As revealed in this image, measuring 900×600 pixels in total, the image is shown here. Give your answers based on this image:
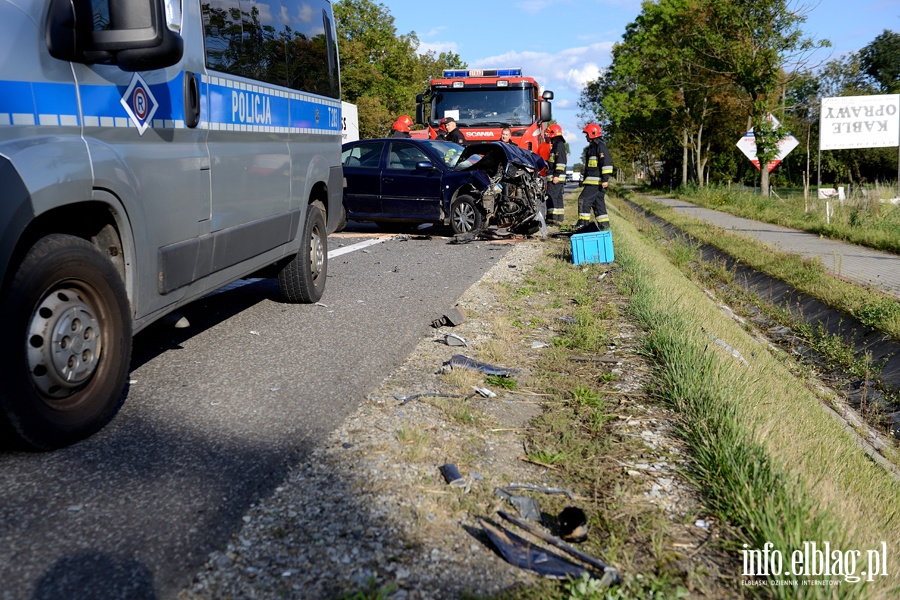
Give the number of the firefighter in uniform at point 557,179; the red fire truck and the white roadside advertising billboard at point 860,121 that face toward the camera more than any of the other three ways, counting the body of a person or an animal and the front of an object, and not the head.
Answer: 2

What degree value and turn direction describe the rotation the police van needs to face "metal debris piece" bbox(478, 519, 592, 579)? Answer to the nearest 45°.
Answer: approximately 90° to its left

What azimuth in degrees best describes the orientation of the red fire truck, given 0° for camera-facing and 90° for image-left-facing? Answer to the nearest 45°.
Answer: approximately 0°

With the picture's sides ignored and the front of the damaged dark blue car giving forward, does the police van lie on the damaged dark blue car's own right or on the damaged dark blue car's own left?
on the damaged dark blue car's own right

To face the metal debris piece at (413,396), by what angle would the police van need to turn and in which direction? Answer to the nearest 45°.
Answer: approximately 135° to its left

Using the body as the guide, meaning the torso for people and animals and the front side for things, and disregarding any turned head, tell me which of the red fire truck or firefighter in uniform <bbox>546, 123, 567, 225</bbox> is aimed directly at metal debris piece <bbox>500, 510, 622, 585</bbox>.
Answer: the red fire truck

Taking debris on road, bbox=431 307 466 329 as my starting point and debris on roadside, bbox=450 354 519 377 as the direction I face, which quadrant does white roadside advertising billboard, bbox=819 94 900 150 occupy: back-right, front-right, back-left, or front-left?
back-left

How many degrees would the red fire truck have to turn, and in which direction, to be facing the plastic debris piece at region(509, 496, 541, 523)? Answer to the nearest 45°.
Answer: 0° — it already faces it

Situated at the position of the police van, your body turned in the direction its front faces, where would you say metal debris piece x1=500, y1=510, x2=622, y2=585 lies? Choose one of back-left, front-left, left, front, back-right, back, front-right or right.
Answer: left

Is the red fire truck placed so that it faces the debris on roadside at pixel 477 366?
yes

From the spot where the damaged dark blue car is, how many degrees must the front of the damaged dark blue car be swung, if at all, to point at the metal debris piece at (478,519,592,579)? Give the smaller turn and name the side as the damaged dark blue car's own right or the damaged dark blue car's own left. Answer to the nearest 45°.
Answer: approximately 45° to the damaged dark blue car's own right

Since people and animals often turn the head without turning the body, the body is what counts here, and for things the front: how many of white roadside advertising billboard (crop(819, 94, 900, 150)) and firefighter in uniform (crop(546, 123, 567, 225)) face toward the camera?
1

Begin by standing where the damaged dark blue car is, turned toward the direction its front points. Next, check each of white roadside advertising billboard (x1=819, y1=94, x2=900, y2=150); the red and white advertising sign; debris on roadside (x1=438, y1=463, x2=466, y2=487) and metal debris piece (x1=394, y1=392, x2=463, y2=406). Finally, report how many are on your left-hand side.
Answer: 2
